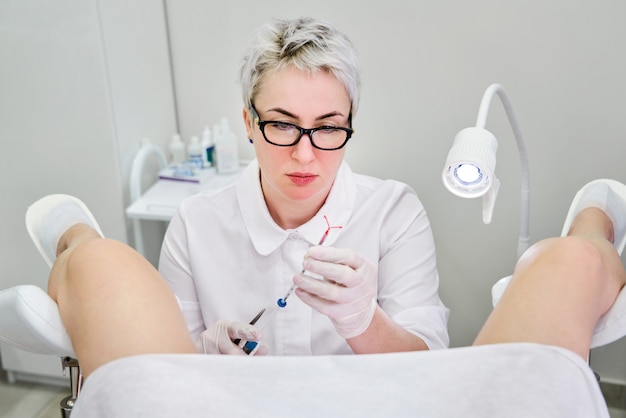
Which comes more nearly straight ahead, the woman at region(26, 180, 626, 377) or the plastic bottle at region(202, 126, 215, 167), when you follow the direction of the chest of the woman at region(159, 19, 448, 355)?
the woman

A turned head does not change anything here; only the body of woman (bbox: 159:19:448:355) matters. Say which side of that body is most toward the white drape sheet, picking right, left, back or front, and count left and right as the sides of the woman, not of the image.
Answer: front

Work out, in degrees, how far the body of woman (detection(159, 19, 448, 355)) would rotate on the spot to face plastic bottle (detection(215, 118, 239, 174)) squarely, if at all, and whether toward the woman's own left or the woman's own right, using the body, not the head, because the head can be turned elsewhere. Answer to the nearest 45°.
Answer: approximately 180°

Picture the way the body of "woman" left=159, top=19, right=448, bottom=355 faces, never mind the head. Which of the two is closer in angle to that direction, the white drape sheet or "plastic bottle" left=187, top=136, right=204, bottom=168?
the white drape sheet

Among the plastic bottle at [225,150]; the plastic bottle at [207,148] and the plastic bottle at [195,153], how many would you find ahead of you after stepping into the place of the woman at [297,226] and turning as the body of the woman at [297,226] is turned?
0

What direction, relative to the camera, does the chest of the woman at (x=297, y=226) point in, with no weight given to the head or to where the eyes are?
toward the camera

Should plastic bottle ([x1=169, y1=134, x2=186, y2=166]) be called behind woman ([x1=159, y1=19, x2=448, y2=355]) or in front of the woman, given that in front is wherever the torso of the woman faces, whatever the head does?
behind

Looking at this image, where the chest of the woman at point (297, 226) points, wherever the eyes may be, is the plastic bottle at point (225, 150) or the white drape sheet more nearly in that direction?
the white drape sheet

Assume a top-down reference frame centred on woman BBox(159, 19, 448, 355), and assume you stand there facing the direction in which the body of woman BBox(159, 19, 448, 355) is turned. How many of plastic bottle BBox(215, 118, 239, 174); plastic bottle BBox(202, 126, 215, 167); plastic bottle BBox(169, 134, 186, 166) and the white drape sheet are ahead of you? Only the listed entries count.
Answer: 1

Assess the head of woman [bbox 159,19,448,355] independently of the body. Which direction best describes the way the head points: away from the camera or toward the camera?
toward the camera

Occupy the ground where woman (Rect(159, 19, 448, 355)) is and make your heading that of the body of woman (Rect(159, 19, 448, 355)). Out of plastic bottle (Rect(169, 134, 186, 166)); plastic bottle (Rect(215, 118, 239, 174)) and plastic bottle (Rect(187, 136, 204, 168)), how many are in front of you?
0

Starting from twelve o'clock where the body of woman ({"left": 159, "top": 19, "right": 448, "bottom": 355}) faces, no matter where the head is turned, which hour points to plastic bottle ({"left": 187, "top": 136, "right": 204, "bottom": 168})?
The plastic bottle is roughly at 5 o'clock from the woman.

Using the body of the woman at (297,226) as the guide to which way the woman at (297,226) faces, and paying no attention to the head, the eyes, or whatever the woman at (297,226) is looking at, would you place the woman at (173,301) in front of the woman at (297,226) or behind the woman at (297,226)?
in front

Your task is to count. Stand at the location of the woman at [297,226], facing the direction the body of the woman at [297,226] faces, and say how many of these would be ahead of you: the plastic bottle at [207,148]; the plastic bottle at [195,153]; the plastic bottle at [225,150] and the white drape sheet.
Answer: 1
